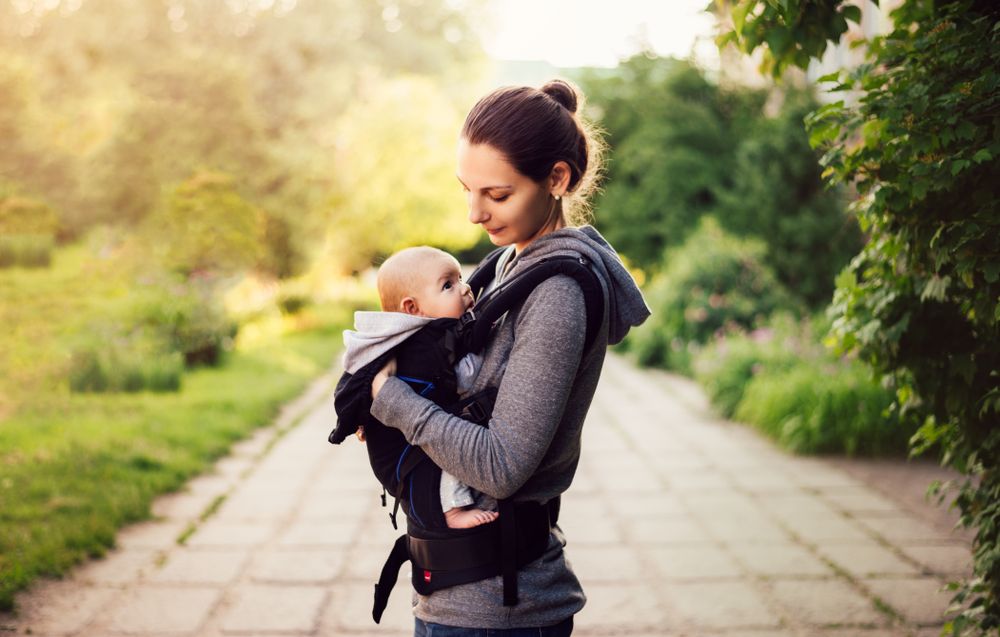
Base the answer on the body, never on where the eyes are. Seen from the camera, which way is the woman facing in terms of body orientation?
to the viewer's left

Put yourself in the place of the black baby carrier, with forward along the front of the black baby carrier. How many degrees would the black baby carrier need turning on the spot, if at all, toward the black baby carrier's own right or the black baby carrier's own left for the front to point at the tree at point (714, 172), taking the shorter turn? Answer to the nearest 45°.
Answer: approximately 90° to the black baby carrier's own right

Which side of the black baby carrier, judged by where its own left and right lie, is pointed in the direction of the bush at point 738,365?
right

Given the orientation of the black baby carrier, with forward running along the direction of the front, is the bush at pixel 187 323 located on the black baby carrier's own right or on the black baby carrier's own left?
on the black baby carrier's own right

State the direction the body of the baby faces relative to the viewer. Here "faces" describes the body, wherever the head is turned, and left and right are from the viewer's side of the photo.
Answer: facing to the right of the viewer

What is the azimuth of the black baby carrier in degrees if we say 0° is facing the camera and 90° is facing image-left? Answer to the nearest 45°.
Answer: approximately 90°

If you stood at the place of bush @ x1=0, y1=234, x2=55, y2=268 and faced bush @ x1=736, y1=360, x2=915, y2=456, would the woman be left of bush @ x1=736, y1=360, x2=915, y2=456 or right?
right
